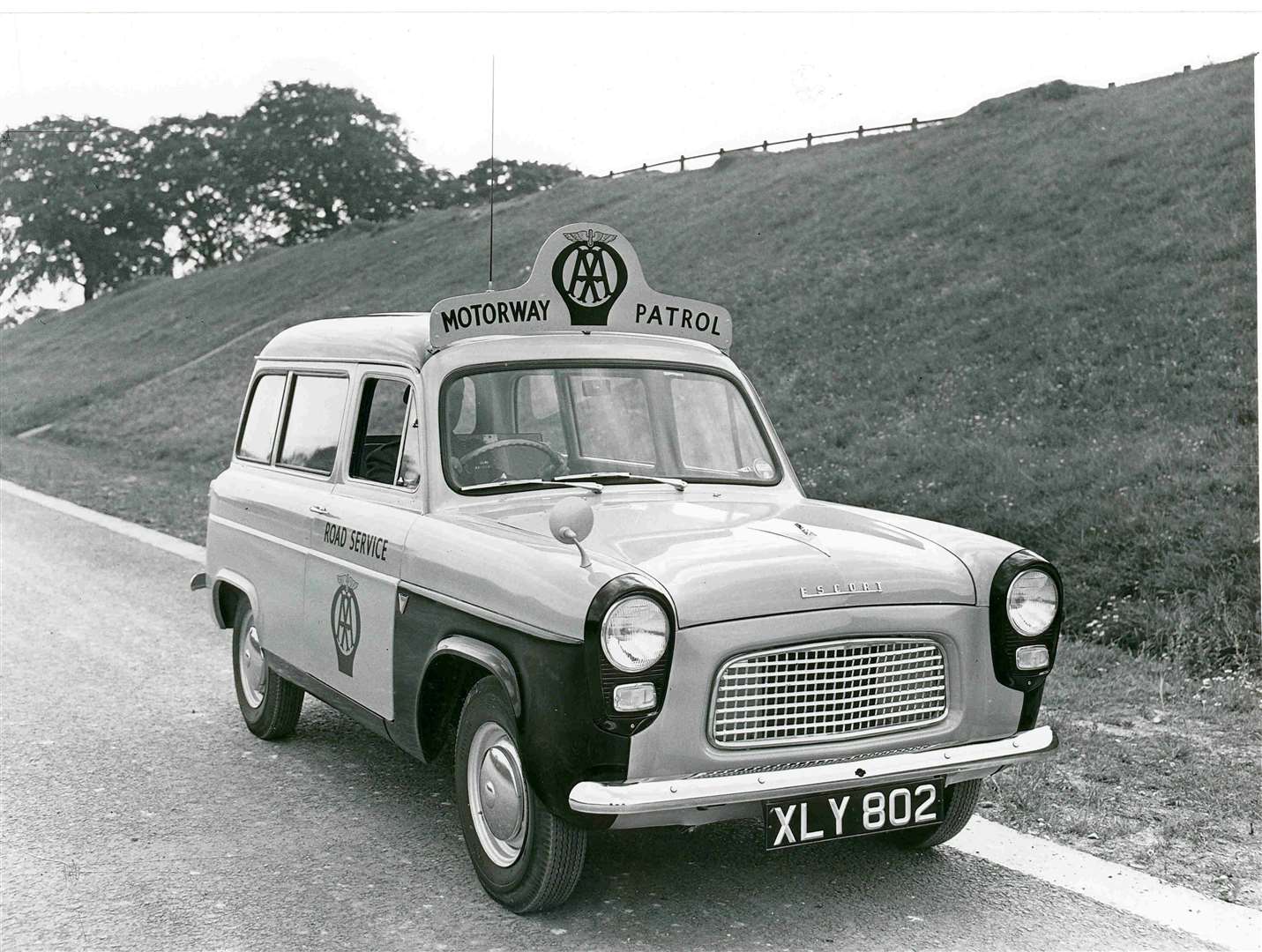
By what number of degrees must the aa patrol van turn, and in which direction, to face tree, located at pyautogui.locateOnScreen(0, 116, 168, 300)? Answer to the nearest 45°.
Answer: approximately 180°

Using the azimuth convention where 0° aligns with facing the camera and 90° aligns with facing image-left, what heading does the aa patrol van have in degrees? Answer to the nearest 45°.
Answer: approximately 315°
